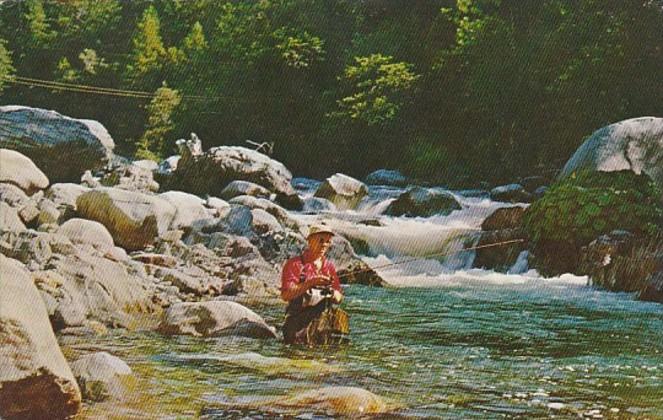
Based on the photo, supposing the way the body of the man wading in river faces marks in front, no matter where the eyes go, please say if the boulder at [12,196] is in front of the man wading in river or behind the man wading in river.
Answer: behind

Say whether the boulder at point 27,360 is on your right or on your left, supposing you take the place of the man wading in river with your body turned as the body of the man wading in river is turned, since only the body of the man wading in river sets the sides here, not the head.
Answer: on your right

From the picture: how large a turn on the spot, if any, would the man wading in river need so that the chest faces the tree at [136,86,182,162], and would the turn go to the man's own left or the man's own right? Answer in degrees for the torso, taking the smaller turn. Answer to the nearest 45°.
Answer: approximately 135° to the man's own left

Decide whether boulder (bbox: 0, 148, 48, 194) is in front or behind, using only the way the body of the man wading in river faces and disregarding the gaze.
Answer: behind

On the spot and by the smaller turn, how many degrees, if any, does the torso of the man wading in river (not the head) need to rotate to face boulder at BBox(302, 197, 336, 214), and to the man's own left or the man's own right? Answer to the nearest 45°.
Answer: approximately 135° to the man's own left

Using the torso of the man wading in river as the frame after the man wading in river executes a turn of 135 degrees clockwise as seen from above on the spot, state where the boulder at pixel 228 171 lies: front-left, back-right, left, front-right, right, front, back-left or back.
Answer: right

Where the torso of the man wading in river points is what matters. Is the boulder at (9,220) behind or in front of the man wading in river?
behind

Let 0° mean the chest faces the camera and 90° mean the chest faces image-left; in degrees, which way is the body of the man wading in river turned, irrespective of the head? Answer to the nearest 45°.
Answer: approximately 315°

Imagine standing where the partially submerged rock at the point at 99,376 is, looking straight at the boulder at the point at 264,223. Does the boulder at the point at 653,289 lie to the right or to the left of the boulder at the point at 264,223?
right

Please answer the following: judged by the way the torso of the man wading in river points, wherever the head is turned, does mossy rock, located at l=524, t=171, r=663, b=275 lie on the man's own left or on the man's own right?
on the man's own left

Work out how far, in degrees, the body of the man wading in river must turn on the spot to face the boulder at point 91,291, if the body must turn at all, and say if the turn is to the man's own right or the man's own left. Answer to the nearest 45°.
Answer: approximately 180°

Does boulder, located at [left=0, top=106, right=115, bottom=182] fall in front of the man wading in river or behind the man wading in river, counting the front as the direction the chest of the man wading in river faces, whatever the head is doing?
behind

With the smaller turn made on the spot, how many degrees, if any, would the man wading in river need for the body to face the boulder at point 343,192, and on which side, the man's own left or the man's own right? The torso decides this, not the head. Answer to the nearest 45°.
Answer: approximately 135° to the man's own left

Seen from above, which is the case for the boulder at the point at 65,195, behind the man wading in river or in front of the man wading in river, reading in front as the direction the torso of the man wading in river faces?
behind
